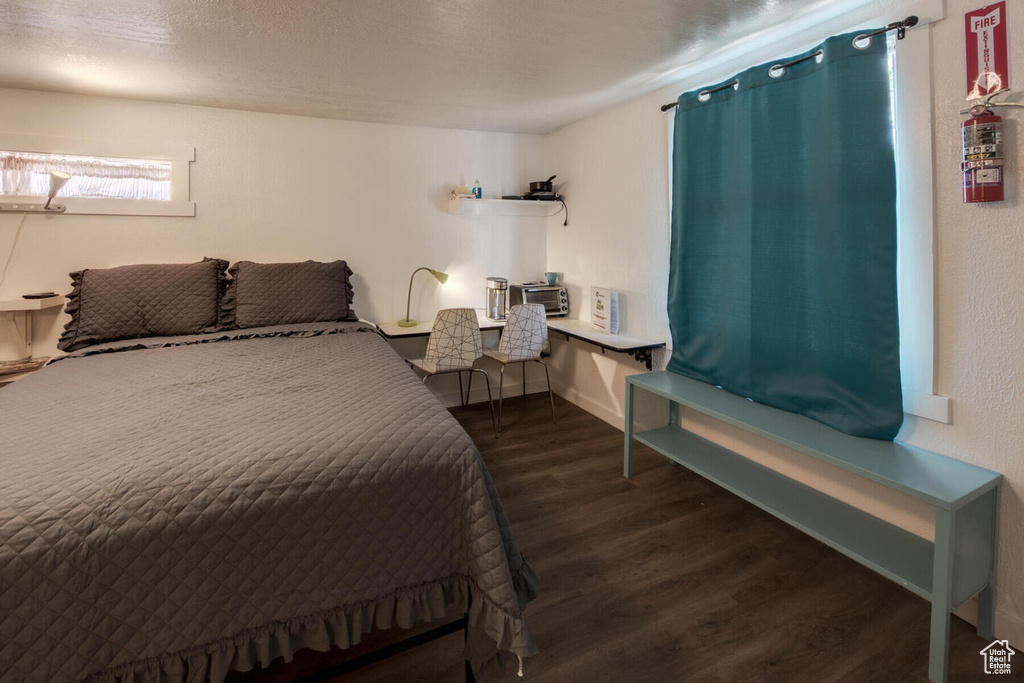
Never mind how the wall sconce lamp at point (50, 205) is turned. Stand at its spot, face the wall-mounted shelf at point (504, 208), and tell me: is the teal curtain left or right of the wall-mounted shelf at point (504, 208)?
right

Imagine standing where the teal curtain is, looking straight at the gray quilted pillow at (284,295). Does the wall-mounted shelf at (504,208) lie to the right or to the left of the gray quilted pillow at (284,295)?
right

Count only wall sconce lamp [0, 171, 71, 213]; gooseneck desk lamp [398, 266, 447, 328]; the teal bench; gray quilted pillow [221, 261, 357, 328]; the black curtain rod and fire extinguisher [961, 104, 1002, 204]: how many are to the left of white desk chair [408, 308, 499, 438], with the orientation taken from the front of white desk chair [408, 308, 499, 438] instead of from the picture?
3
